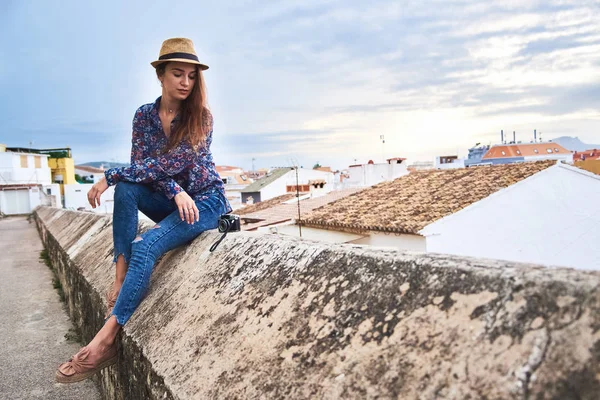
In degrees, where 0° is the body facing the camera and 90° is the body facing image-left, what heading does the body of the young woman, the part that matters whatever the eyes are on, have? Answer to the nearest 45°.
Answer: approximately 45°

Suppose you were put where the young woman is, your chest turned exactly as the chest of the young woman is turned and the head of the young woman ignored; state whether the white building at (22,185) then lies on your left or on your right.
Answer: on your right

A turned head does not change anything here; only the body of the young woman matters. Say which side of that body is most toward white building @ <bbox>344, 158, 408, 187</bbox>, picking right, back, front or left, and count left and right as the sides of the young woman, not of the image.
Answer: back

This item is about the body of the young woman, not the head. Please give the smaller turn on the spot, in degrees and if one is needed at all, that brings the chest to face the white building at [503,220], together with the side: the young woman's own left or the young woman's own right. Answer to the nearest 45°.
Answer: approximately 180°
